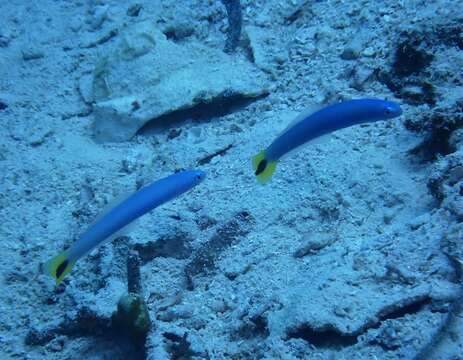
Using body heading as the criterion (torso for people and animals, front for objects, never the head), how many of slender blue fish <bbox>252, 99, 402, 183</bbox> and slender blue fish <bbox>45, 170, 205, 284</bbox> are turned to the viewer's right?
2

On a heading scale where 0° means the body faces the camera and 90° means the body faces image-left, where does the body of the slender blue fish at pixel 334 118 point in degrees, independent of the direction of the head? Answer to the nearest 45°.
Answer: approximately 270°

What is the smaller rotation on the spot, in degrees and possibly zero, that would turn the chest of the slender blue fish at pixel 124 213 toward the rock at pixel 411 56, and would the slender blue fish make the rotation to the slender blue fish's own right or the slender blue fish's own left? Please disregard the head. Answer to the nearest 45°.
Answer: approximately 45° to the slender blue fish's own left

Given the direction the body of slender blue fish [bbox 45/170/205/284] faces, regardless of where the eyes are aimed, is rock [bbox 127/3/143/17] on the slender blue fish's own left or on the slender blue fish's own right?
on the slender blue fish's own left

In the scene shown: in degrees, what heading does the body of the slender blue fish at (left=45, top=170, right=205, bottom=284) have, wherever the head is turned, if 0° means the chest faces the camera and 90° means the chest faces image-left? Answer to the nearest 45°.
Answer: approximately 270°

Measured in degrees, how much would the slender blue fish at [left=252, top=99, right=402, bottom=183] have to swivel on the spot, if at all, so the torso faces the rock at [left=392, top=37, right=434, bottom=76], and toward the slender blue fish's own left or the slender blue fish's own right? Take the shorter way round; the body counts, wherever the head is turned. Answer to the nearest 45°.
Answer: approximately 90° to the slender blue fish's own left

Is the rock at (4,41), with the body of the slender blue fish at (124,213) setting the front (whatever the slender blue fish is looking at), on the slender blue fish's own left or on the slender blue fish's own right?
on the slender blue fish's own left
